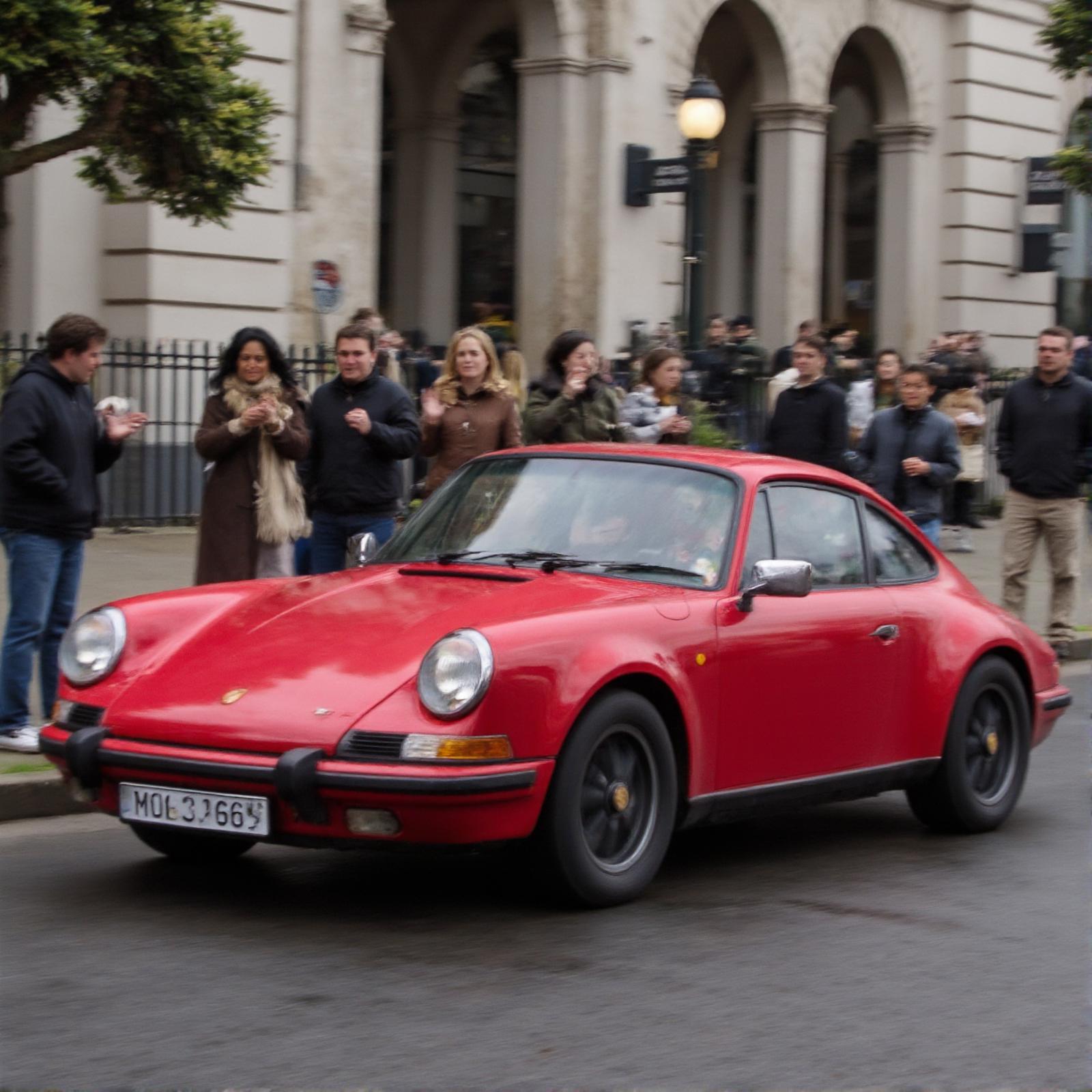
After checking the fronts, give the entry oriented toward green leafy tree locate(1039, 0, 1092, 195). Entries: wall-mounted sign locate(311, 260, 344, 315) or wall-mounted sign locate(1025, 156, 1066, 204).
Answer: wall-mounted sign locate(1025, 156, 1066, 204)

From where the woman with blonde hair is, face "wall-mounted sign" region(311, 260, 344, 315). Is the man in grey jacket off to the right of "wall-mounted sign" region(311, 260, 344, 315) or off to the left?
right

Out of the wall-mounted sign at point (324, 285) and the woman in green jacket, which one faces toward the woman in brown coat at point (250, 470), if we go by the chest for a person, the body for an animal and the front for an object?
the wall-mounted sign

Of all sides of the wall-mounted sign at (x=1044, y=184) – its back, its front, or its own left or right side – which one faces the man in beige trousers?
front

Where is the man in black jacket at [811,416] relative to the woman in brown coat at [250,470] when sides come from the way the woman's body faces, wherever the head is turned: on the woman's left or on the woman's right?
on the woman's left

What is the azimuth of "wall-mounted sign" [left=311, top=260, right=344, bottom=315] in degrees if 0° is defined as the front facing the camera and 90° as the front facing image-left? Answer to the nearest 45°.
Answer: approximately 0°

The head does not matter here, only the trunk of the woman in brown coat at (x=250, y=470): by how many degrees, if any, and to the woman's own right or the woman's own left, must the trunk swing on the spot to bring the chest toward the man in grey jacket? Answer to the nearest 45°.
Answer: approximately 135° to the woman's own left

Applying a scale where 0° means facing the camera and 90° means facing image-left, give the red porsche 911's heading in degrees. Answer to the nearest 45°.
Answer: approximately 45°

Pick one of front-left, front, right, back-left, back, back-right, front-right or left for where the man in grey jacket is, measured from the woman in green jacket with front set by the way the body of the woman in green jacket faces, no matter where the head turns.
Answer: left
